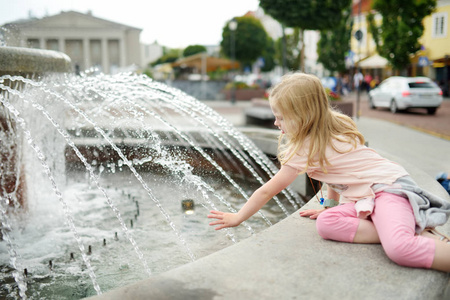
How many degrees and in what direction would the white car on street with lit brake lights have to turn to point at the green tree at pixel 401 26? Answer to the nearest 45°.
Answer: approximately 45° to its right

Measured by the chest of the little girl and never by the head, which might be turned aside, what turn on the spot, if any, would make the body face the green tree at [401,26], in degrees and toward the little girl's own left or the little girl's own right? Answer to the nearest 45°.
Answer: approximately 90° to the little girl's own right

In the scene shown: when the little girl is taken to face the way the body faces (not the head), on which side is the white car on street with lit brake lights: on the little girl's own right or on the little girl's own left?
on the little girl's own right

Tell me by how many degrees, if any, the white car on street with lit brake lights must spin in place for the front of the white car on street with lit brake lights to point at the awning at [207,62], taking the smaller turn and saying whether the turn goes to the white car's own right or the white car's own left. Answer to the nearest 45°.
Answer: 0° — it already faces it

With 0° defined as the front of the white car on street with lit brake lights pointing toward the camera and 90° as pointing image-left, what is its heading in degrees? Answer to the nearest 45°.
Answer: approximately 135°

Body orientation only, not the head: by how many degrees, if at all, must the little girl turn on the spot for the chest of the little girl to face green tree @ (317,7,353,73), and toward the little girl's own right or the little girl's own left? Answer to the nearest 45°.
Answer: approximately 90° to the little girl's own right

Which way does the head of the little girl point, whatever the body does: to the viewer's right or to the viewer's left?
to the viewer's left

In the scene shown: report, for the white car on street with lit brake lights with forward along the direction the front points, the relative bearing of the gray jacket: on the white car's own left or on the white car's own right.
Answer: on the white car's own left

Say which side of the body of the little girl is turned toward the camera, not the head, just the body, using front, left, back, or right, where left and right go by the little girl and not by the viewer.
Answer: left

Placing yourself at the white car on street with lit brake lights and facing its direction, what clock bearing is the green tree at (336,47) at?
The green tree is roughly at 1 o'clock from the white car on street with lit brake lights.

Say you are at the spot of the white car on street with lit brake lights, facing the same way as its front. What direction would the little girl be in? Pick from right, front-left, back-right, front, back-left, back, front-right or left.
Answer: back-left

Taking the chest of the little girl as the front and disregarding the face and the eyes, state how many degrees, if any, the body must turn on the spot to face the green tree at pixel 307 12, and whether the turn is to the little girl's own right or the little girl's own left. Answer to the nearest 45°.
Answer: approximately 90° to the little girl's own right
